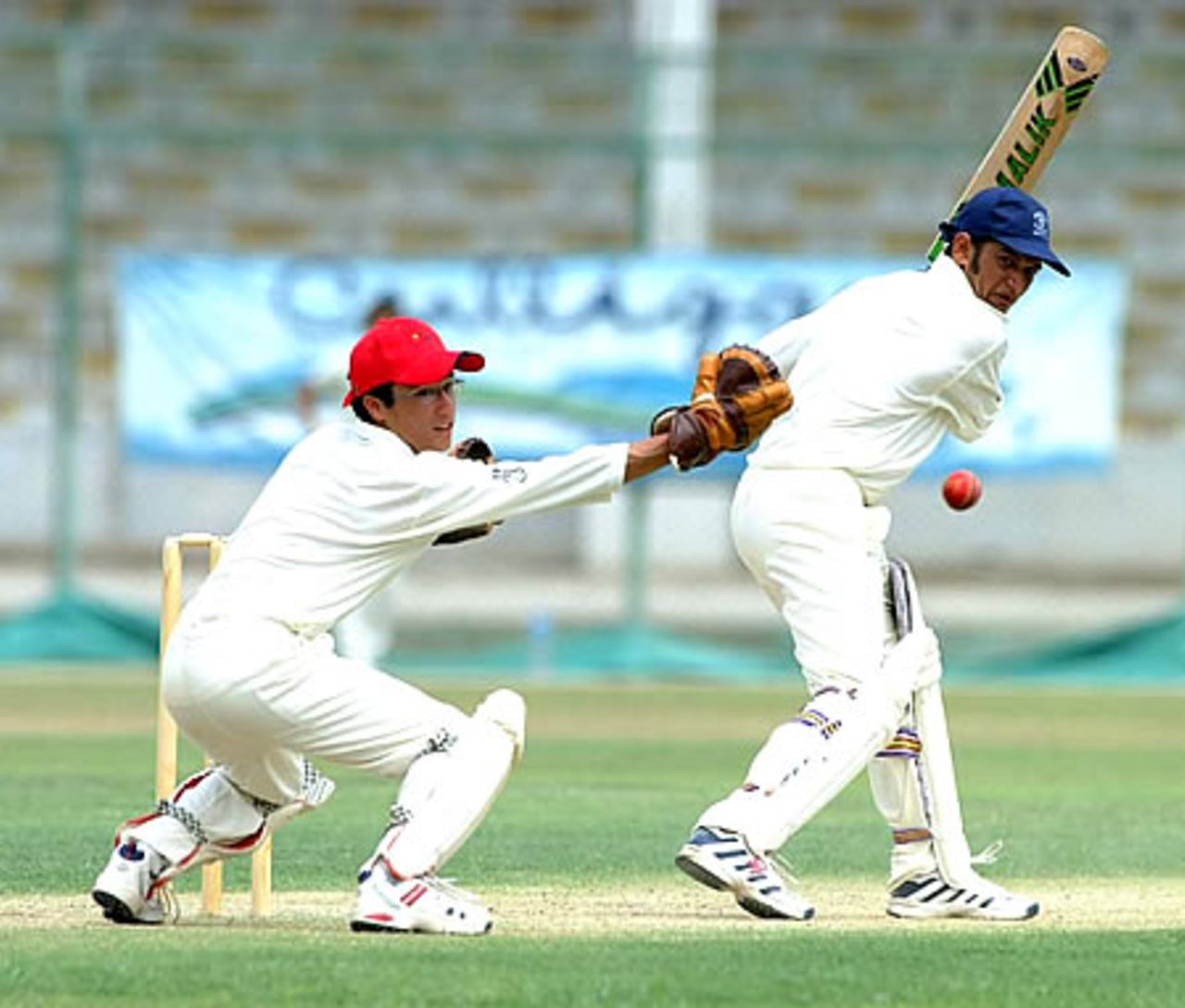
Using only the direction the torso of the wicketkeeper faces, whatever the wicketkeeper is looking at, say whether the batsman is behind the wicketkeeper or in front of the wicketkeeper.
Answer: in front

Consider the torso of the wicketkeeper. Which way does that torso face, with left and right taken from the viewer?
facing to the right of the viewer

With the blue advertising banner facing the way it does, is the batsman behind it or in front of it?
in front

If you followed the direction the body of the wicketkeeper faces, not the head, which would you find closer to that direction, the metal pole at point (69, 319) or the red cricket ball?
the red cricket ball

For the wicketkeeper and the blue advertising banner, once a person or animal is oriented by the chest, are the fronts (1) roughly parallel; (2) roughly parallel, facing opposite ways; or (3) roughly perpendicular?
roughly perpendicular

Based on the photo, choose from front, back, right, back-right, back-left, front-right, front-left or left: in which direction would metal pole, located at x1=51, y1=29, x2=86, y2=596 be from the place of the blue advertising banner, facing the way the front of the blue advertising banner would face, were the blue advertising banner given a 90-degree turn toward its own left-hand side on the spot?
back

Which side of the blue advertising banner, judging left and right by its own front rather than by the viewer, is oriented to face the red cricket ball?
front
